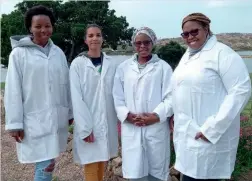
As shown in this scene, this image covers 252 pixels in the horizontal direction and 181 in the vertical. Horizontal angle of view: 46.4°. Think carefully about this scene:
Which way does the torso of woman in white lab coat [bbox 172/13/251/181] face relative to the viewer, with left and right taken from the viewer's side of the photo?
facing the viewer and to the left of the viewer

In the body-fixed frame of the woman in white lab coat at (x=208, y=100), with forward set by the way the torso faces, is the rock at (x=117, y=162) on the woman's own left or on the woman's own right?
on the woman's own right

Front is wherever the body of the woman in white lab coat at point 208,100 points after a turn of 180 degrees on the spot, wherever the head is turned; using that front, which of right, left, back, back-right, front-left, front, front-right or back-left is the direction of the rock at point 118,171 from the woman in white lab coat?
left

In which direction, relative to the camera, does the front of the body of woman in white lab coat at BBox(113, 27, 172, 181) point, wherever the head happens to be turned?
toward the camera

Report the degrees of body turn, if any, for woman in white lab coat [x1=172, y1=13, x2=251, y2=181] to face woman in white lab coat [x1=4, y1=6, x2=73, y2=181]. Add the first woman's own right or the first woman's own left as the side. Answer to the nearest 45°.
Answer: approximately 45° to the first woman's own right

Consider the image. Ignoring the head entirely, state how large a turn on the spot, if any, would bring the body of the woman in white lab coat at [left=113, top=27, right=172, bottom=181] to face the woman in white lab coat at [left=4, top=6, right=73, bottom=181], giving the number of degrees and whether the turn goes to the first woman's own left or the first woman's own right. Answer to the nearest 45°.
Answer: approximately 90° to the first woman's own right

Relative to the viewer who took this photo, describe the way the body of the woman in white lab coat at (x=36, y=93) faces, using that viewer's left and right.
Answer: facing the viewer and to the right of the viewer

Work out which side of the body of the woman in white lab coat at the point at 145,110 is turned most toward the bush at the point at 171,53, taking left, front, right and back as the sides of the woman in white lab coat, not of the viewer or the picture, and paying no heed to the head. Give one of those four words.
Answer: back

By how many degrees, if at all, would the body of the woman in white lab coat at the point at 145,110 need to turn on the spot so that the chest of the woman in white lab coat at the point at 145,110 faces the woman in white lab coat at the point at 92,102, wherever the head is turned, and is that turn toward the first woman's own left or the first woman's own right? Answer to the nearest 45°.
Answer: approximately 90° to the first woman's own right
